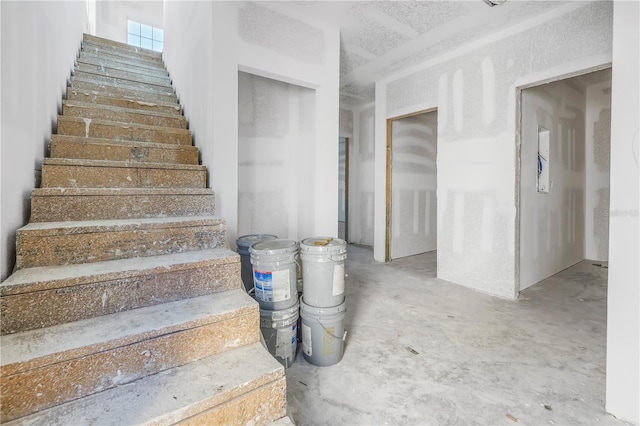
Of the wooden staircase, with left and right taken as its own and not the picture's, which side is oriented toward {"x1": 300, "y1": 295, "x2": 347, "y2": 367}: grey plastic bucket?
left

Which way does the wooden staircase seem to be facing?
toward the camera

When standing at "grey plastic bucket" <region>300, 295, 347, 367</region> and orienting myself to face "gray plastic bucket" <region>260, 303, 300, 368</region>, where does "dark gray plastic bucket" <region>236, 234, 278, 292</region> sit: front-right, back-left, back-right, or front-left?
front-right

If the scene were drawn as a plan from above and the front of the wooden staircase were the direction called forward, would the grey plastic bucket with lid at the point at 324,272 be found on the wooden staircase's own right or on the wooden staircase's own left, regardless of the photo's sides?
on the wooden staircase's own left
